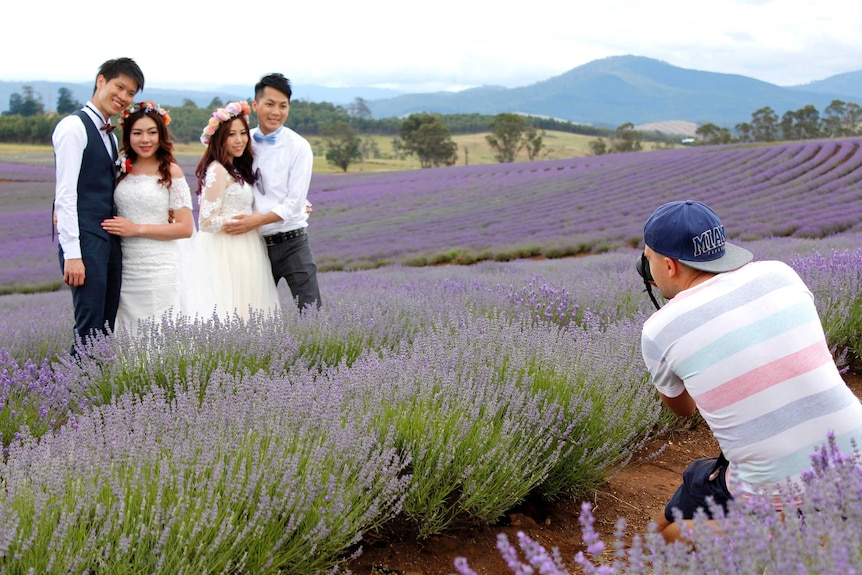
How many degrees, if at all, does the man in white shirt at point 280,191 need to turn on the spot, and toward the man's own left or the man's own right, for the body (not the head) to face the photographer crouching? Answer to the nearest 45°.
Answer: approximately 45° to the man's own left

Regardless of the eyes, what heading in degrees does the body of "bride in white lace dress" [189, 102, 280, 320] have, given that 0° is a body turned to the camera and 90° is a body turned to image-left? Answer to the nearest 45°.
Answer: approximately 315°

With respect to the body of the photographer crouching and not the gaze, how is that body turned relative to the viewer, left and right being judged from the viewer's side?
facing away from the viewer and to the left of the viewer

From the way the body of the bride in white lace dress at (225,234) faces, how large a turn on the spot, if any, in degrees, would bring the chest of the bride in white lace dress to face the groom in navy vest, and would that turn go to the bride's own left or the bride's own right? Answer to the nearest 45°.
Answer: approximately 90° to the bride's own right

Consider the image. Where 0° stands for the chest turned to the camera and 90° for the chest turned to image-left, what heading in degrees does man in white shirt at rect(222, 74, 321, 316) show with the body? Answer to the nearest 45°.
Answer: approximately 45°
